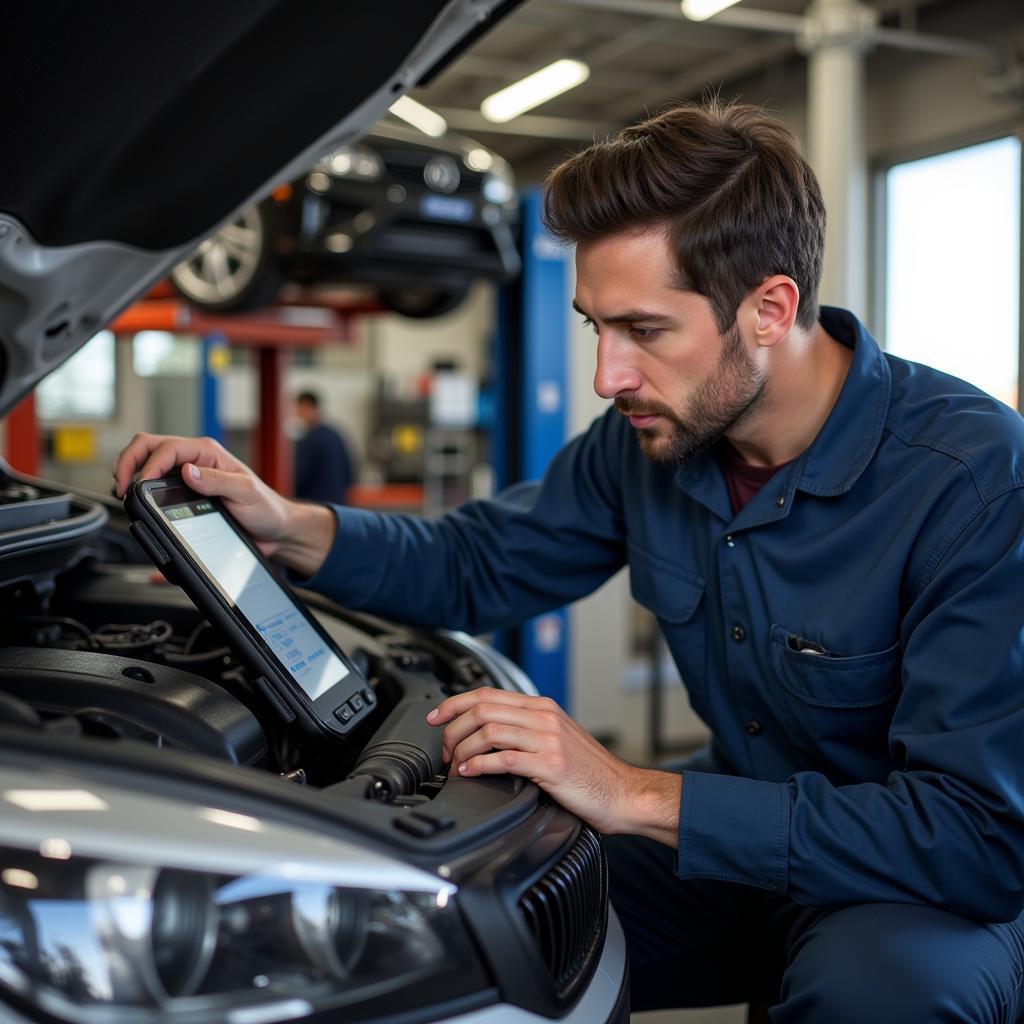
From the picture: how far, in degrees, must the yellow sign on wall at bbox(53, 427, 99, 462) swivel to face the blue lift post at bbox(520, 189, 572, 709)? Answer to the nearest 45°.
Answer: approximately 45° to its left
